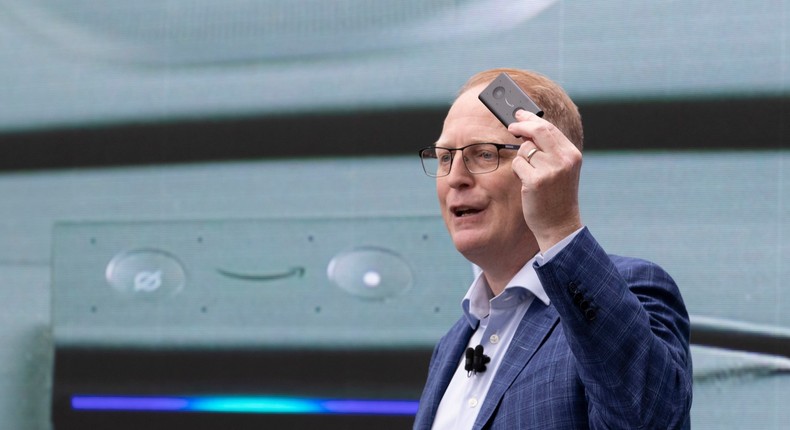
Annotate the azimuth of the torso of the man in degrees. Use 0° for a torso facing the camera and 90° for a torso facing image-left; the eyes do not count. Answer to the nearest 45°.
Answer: approximately 45°
